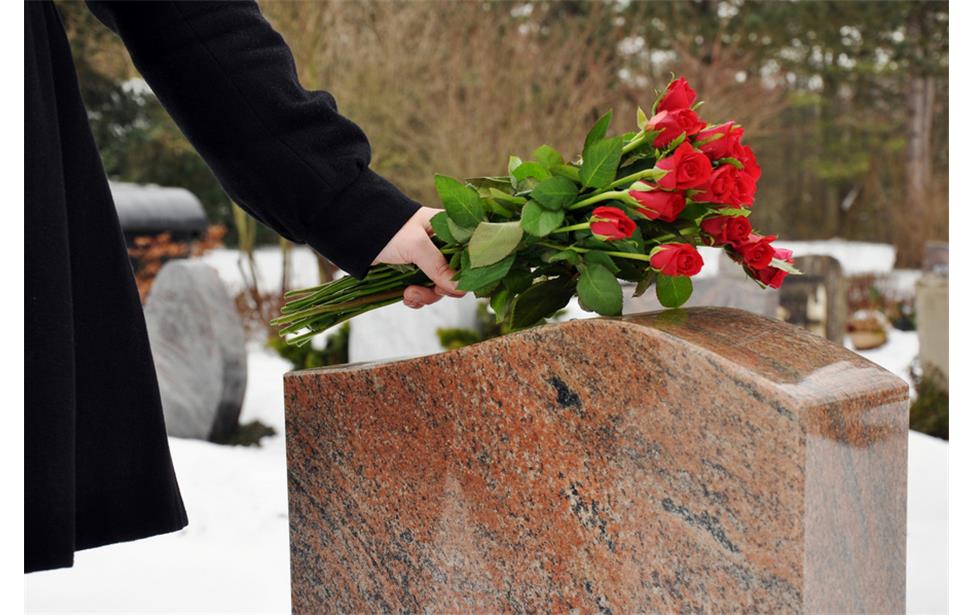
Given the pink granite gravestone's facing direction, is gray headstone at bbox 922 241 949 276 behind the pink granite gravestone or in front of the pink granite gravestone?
behind

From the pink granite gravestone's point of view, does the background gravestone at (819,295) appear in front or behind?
behind

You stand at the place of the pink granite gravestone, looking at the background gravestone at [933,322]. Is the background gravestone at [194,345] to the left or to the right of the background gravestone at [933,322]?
left

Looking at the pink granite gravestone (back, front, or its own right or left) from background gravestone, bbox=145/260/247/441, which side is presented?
right

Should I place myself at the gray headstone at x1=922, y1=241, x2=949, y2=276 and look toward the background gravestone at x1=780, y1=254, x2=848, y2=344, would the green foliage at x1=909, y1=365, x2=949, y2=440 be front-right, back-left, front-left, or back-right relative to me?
front-left

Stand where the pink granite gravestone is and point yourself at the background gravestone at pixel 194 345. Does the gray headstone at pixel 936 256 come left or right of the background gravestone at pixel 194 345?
right

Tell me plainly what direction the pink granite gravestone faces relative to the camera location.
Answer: facing the viewer and to the left of the viewer

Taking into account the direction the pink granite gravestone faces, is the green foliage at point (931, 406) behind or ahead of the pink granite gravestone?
behind

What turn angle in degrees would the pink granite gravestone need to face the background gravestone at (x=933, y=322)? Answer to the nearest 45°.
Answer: approximately 180°
